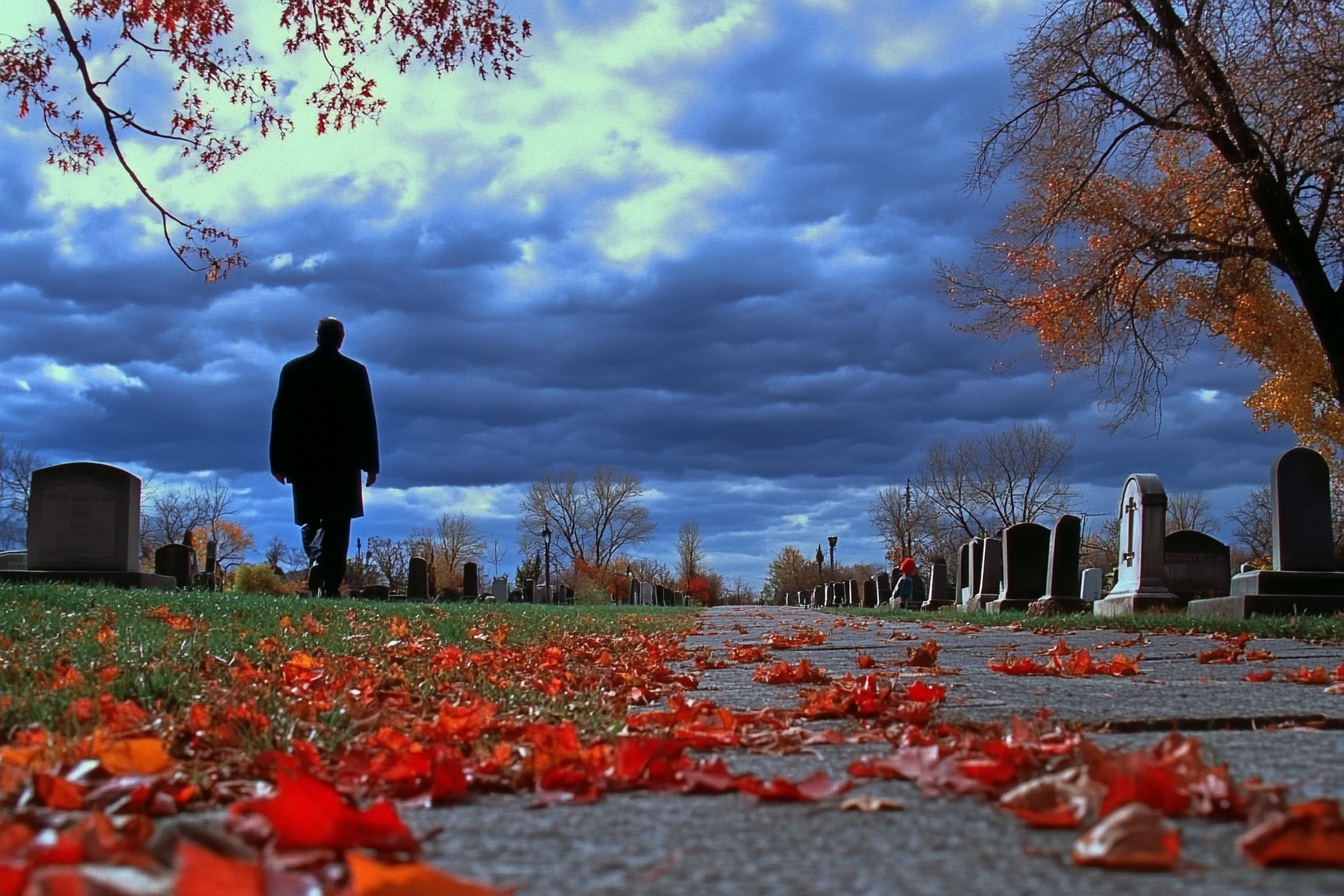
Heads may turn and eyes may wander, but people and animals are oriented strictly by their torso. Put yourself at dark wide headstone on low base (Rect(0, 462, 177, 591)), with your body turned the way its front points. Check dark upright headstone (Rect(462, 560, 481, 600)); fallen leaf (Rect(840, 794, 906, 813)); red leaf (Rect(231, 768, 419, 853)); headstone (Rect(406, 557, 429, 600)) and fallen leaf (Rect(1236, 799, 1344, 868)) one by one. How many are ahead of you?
3

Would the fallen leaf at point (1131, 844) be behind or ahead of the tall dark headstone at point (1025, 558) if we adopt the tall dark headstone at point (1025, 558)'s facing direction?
ahead

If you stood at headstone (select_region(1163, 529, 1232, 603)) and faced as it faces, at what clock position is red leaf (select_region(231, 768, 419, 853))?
The red leaf is roughly at 12 o'clock from the headstone.

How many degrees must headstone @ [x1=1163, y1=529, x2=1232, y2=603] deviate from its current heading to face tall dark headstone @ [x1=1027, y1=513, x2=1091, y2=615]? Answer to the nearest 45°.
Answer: approximately 45° to its right

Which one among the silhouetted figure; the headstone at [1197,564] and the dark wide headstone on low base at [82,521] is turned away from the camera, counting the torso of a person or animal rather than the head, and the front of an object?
the silhouetted figure

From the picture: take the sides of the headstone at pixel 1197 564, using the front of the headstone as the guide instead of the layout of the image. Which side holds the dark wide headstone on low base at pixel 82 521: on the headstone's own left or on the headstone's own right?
on the headstone's own right

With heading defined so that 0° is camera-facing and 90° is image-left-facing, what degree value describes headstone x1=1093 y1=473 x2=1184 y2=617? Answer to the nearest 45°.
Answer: approximately 45°

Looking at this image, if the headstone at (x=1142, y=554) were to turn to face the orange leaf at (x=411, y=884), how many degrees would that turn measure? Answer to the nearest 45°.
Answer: approximately 45° to its left

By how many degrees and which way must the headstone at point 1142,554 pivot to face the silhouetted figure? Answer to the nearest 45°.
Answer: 0° — it already faces them

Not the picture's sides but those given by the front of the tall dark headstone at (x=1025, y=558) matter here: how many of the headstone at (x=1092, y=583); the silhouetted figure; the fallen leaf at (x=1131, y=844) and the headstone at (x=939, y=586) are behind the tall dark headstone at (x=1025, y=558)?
2

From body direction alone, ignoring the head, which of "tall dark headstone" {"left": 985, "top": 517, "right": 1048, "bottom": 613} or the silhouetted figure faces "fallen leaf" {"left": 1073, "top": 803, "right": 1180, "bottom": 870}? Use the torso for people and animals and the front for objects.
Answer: the tall dark headstone

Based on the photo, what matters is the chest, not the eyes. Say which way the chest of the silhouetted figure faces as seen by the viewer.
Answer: away from the camera
